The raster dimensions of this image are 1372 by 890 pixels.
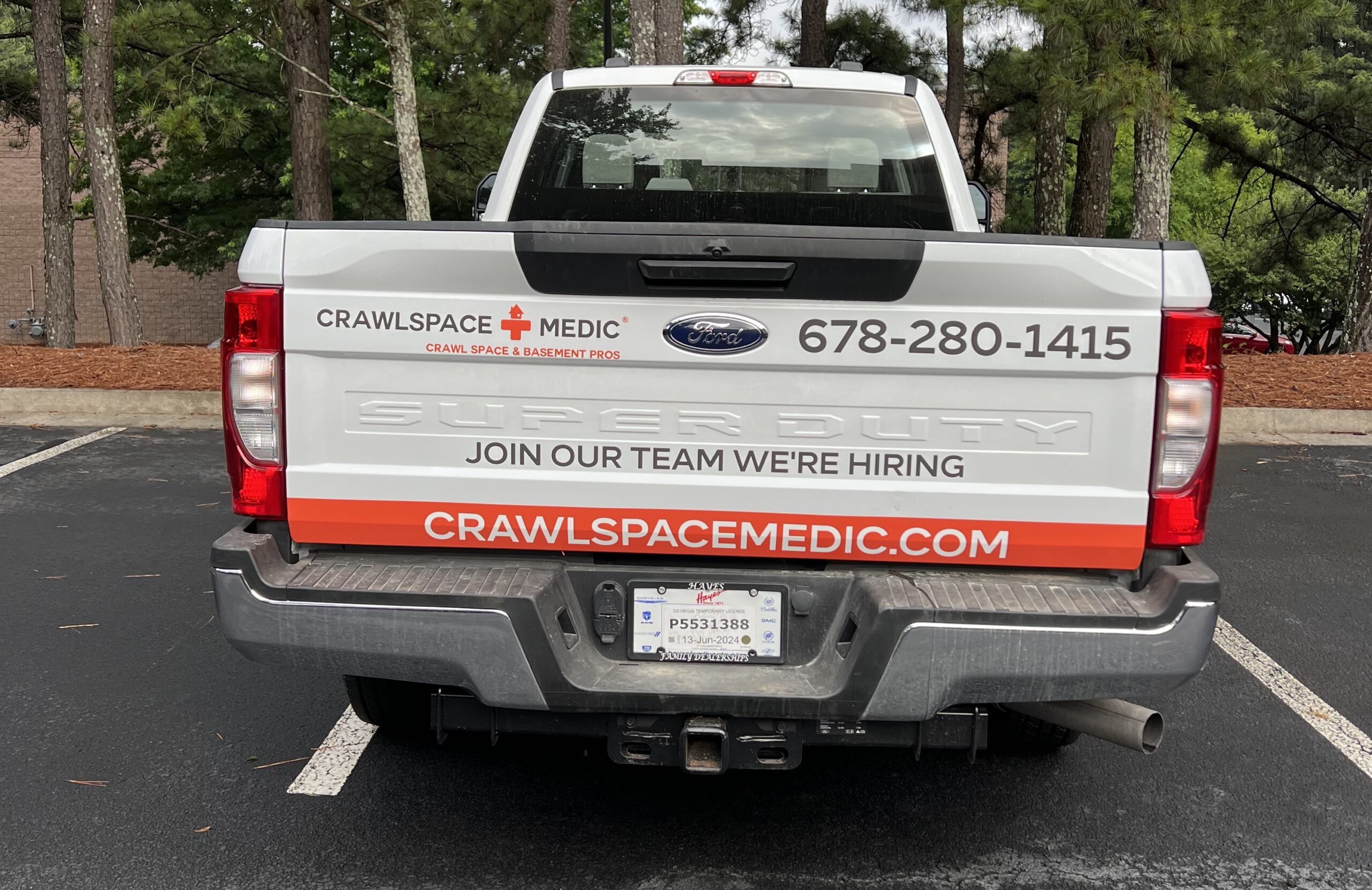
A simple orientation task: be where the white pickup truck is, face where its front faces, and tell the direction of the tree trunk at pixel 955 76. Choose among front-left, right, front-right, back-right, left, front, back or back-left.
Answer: front

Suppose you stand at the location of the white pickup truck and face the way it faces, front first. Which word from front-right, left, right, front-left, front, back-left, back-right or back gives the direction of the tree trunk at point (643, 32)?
front

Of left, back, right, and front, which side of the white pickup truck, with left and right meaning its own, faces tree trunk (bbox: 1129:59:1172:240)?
front

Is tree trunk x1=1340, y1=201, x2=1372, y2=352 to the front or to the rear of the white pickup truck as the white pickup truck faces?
to the front

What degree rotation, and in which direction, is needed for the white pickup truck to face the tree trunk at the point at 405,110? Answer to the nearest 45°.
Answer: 0° — it already faces it

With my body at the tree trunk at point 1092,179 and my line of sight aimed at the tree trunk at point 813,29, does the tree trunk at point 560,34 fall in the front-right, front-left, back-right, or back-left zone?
front-left

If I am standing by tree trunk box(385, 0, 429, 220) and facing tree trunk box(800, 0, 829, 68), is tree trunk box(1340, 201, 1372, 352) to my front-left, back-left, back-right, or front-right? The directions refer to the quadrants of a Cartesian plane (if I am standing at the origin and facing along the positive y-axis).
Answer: front-right

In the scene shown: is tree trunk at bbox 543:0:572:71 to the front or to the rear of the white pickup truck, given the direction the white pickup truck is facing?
to the front

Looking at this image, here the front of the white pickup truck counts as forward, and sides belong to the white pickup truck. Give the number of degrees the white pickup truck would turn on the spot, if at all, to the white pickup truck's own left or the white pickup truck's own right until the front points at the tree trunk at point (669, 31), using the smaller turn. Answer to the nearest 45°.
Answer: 0° — it already faces it

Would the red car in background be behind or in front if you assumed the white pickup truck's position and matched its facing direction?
in front

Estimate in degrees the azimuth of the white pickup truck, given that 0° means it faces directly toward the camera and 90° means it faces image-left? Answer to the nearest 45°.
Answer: approximately 180°
